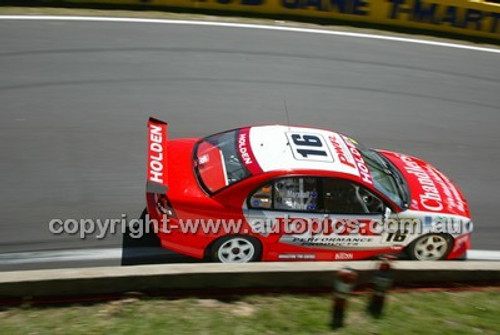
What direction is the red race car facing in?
to the viewer's right
